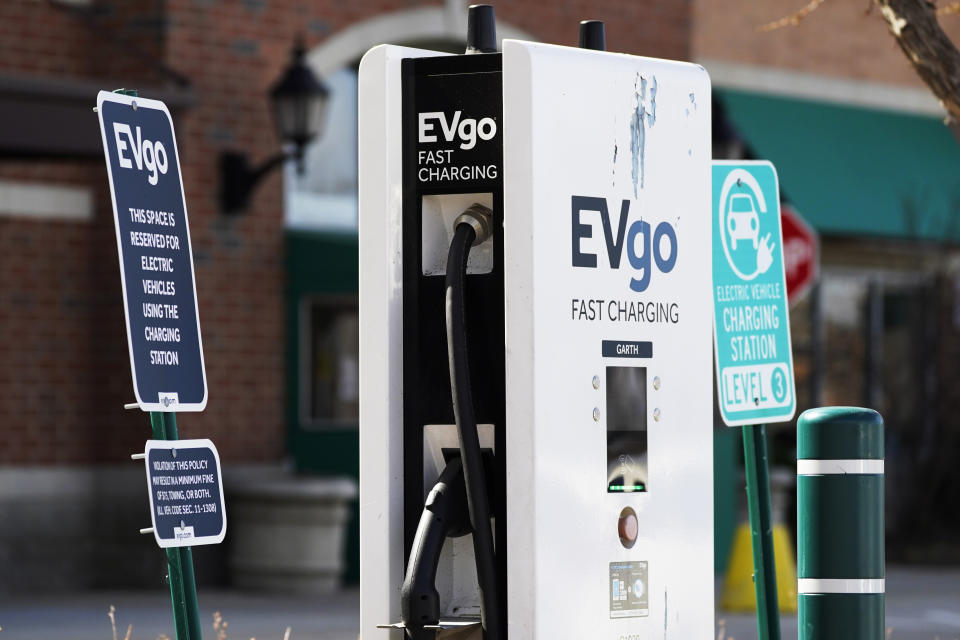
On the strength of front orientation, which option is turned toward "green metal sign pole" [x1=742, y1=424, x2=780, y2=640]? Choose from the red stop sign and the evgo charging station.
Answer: the red stop sign

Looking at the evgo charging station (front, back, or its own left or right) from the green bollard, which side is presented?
left

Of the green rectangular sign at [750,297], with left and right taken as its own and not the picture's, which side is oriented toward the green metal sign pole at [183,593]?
right

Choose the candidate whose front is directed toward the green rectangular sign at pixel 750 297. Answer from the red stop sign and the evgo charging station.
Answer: the red stop sign

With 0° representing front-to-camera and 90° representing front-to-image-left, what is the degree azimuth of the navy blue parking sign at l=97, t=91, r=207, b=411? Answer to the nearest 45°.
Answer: approximately 315°

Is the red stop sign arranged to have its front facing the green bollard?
yes

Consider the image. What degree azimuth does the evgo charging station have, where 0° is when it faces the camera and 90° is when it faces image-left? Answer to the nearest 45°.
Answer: approximately 315°

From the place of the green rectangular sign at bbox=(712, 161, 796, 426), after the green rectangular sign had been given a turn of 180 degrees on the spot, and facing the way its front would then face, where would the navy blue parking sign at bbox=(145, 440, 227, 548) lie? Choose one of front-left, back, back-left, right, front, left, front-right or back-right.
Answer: left

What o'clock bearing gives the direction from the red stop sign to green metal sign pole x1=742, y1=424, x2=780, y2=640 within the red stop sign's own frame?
The green metal sign pole is roughly at 12 o'clock from the red stop sign.

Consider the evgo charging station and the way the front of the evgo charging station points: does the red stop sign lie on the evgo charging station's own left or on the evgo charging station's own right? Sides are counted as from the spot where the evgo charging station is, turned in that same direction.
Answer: on the evgo charging station's own left

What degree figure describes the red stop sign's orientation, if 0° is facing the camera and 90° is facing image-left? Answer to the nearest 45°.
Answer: approximately 0°
